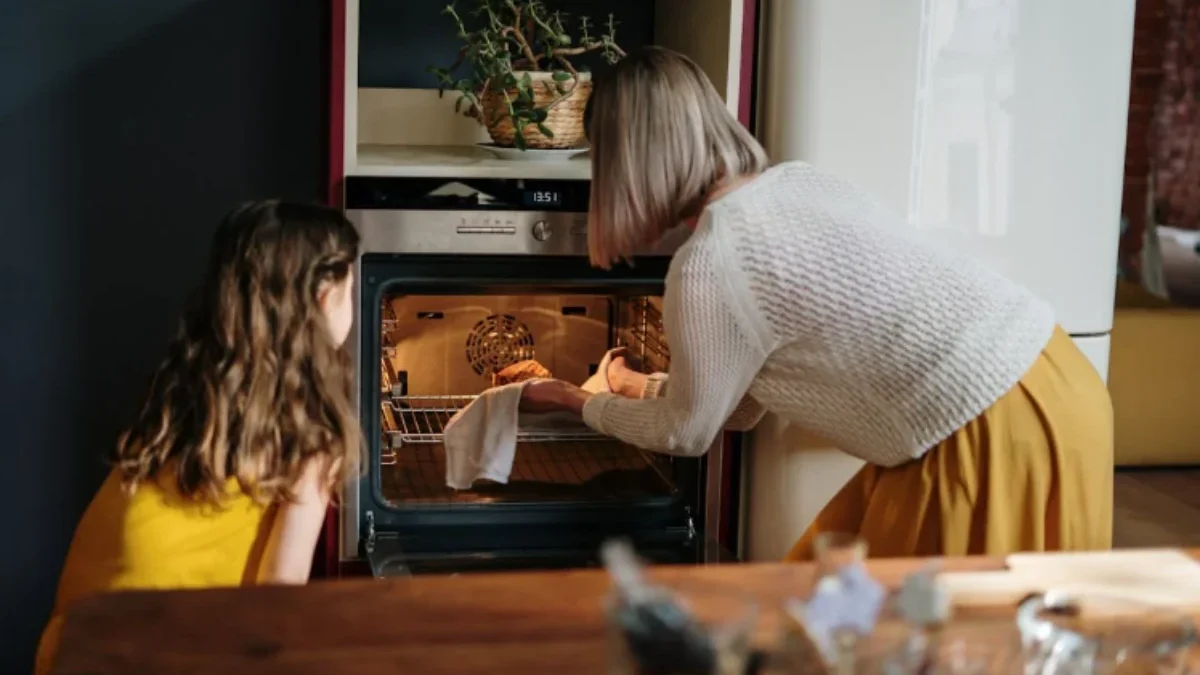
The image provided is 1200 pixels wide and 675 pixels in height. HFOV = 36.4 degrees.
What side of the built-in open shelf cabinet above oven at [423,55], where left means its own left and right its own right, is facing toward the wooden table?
front

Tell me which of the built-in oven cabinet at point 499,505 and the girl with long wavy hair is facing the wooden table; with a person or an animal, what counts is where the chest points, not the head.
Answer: the built-in oven cabinet

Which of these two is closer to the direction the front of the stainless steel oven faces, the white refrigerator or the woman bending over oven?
the woman bending over oven

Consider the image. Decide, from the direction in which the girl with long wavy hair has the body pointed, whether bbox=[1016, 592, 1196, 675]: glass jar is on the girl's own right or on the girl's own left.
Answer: on the girl's own right

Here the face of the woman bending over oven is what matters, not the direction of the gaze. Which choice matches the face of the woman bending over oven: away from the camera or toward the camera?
away from the camera

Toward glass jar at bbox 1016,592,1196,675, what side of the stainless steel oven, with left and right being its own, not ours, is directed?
front

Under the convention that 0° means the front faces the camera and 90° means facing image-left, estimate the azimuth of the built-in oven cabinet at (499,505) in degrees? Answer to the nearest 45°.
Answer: approximately 0°

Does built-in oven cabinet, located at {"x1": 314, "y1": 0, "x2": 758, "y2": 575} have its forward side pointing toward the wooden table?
yes

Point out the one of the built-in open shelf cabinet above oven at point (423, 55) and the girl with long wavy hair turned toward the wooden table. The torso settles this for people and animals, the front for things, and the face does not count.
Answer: the built-in open shelf cabinet above oven

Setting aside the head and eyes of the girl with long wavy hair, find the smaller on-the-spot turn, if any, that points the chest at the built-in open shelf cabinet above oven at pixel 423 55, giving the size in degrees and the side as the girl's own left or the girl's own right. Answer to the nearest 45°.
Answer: approximately 45° to the girl's own left

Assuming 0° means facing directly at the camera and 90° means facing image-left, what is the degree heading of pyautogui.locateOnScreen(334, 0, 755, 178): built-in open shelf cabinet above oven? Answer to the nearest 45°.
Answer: approximately 0°

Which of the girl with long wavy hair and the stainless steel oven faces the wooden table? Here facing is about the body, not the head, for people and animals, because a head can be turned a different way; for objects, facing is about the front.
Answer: the stainless steel oven

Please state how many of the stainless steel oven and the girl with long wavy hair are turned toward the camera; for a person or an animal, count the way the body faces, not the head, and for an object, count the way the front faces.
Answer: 1
